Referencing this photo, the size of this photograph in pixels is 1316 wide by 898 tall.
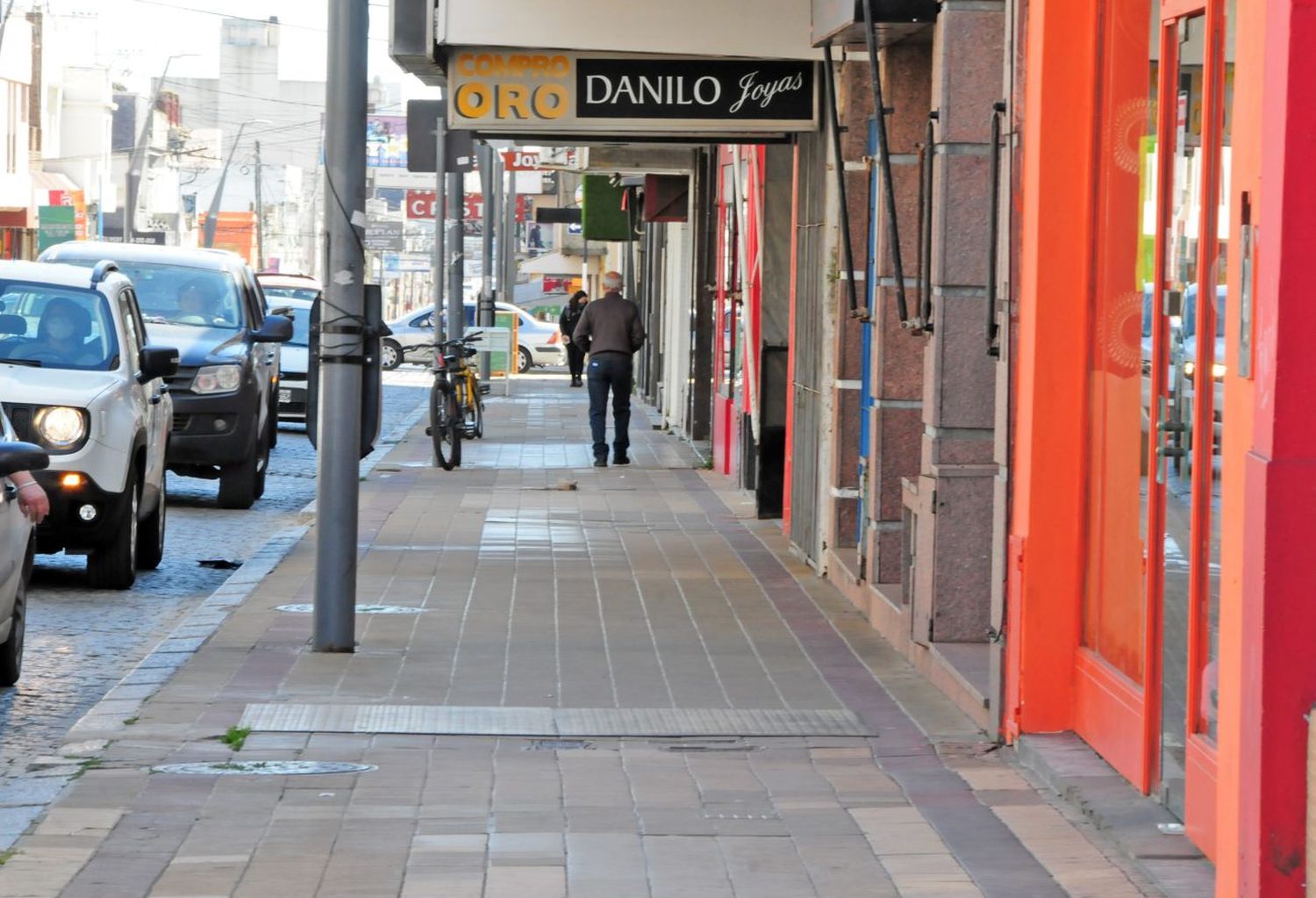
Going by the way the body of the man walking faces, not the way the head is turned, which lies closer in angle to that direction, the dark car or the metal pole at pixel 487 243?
the metal pole

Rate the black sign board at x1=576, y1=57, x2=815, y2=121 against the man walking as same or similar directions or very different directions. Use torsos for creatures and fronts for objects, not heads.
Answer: very different directions

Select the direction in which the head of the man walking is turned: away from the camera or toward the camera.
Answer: away from the camera

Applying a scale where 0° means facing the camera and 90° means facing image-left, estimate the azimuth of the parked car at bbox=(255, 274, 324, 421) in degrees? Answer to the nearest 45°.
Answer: approximately 0°

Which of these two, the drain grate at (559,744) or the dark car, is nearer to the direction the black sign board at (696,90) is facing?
the drain grate

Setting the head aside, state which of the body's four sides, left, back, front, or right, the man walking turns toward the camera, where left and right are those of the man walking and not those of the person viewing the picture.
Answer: back

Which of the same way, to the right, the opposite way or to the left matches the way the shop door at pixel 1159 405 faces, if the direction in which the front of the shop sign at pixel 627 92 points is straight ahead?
to the right
